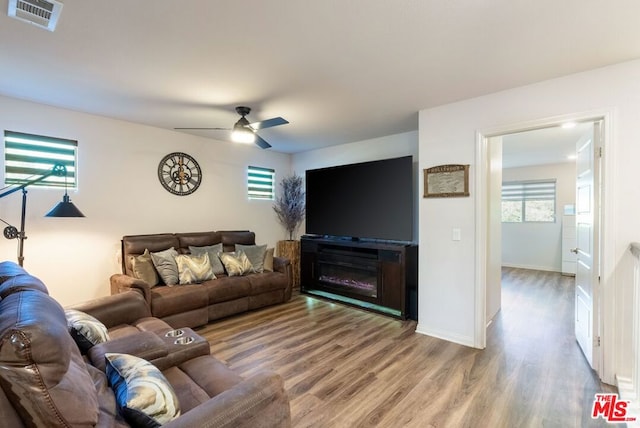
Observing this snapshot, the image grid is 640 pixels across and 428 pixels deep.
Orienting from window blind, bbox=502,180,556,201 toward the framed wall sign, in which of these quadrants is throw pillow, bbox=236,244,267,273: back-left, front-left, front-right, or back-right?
front-right

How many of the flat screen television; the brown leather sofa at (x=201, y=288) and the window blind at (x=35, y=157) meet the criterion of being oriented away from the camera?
0

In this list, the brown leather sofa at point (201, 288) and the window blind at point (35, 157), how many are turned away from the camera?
0

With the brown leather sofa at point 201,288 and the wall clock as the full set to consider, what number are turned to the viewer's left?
0

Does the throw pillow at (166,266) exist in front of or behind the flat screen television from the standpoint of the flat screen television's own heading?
in front

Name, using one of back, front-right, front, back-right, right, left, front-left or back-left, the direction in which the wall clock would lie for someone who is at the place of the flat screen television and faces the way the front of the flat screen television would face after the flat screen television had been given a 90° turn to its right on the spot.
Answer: front-left

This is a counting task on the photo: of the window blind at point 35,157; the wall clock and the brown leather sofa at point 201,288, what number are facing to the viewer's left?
0

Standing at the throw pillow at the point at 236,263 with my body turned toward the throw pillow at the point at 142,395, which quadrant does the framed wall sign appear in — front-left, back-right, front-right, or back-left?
front-left

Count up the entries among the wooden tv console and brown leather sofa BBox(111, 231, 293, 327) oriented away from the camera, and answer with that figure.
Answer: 0

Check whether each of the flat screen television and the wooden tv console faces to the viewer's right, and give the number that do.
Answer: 0

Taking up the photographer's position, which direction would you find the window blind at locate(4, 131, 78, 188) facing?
facing the viewer and to the right of the viewer

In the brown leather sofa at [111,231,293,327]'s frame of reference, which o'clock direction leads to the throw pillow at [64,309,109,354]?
The throw pillow is roughly at 2 o'clock from the brown leather sofa.

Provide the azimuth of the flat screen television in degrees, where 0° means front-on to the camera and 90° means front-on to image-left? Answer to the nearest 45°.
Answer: approximately 45°
